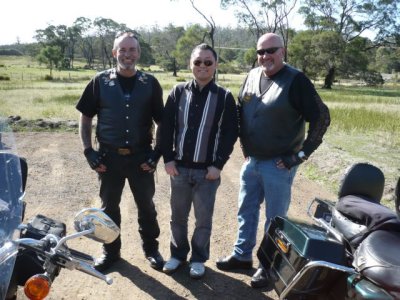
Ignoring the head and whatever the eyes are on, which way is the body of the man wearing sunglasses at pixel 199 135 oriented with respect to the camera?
toward the camera

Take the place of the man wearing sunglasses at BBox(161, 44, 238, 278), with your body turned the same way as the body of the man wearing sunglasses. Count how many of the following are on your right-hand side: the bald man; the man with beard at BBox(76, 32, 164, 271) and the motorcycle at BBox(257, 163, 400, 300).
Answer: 1

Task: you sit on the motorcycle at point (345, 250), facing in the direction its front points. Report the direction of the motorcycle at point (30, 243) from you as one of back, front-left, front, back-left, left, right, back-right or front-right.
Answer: right

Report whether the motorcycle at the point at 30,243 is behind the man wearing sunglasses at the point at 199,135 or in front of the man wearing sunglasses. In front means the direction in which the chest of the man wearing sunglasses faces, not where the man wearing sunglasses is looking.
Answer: in front

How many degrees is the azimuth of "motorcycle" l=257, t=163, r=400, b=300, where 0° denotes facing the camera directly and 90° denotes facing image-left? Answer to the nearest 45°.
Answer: approximately 315°

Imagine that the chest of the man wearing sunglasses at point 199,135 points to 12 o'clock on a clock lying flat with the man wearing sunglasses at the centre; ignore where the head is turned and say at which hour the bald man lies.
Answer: The bald man is roughly at 9 o'clock from the man wearing sunglasses.

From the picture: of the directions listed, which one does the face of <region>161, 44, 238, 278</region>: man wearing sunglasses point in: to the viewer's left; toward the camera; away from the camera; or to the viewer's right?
toward the camera

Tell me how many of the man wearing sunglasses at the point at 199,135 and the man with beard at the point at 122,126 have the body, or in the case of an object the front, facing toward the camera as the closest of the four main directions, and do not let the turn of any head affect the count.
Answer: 2

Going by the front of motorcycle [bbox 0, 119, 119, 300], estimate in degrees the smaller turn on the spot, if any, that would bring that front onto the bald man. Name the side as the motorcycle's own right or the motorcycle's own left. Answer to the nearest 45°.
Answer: approximately 180°

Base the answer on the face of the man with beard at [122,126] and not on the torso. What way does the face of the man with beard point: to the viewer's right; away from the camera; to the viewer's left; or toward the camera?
toward the camera

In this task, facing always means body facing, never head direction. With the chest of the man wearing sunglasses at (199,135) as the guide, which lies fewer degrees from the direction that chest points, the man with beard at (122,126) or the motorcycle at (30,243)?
the motorcycle

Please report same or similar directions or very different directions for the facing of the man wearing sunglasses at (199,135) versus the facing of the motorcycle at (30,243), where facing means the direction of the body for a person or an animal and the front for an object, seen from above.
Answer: same or similar directions

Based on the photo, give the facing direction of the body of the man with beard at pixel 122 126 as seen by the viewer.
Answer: toward the camera

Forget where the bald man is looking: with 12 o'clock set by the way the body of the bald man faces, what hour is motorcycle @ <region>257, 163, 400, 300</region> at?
The motorcycle is roughly at 10 o'clock from the bald man.

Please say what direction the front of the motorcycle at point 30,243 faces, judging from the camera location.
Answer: facing the viewer and to the left of the viewer

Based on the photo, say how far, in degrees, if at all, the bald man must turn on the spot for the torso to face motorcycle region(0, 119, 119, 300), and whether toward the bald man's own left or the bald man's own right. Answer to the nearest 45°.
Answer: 0° — they already face it
